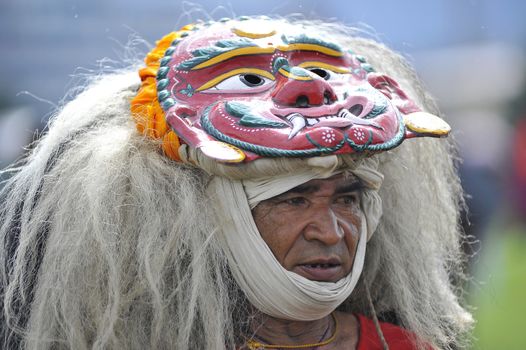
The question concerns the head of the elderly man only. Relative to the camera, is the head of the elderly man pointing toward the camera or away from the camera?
toward the camera

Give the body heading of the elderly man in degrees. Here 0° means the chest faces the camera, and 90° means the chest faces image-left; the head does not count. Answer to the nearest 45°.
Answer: approximately 315°
